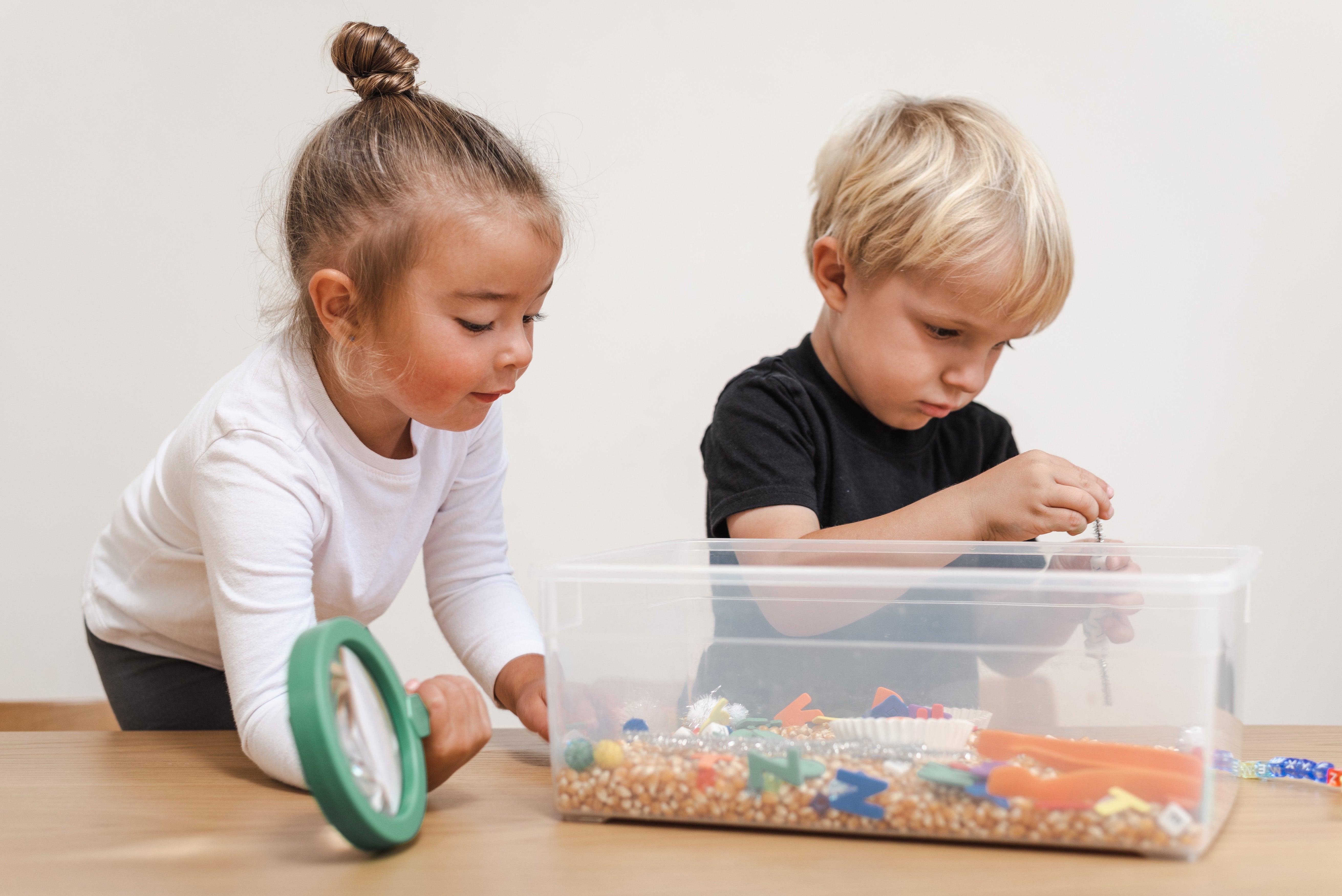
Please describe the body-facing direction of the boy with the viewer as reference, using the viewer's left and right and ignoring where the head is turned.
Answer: facing the viewer and to the right of the viewer

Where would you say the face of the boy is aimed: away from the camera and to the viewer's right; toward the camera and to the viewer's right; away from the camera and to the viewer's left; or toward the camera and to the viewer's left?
toward the camera and to the viewer's right

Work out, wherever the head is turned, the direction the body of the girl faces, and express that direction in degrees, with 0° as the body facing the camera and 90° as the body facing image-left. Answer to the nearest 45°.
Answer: approximately 315°

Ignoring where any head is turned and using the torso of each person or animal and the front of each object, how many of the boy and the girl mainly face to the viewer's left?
0
